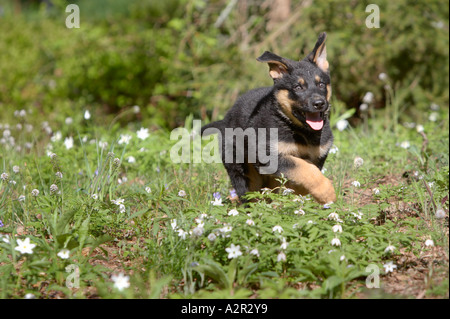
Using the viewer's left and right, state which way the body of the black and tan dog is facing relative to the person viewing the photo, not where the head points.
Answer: facing the viewer and to the right of the viewer

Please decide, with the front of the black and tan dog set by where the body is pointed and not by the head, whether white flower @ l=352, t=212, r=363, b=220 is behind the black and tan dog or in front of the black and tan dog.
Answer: in front

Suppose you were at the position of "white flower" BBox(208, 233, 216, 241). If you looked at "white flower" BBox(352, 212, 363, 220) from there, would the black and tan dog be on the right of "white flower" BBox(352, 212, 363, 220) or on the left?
left

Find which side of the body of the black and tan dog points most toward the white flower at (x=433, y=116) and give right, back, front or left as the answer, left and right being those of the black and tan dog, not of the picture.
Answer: left

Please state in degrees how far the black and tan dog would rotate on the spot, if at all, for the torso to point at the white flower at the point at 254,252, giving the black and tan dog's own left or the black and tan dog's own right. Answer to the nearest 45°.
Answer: approximately 45° to the black and tan dog's own right

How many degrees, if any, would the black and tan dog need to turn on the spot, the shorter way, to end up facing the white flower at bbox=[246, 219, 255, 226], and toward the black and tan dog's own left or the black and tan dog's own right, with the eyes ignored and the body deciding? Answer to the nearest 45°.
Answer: approximately 45° to the black and tan dog's own right

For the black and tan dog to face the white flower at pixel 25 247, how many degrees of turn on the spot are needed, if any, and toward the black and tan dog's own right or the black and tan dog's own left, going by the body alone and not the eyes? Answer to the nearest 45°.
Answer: approximately 90° to the black and tan dog's own right

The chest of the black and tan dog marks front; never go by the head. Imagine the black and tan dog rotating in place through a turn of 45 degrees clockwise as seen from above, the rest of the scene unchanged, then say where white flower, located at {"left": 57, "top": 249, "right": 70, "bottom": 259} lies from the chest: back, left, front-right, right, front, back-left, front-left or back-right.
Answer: front-right

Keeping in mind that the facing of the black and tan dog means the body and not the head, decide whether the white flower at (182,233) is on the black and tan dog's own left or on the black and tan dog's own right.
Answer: on the black and tan dog's own right

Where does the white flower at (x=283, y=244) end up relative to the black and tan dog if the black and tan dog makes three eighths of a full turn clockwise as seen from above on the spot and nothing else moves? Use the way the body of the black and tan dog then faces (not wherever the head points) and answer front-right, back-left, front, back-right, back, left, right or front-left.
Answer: left
